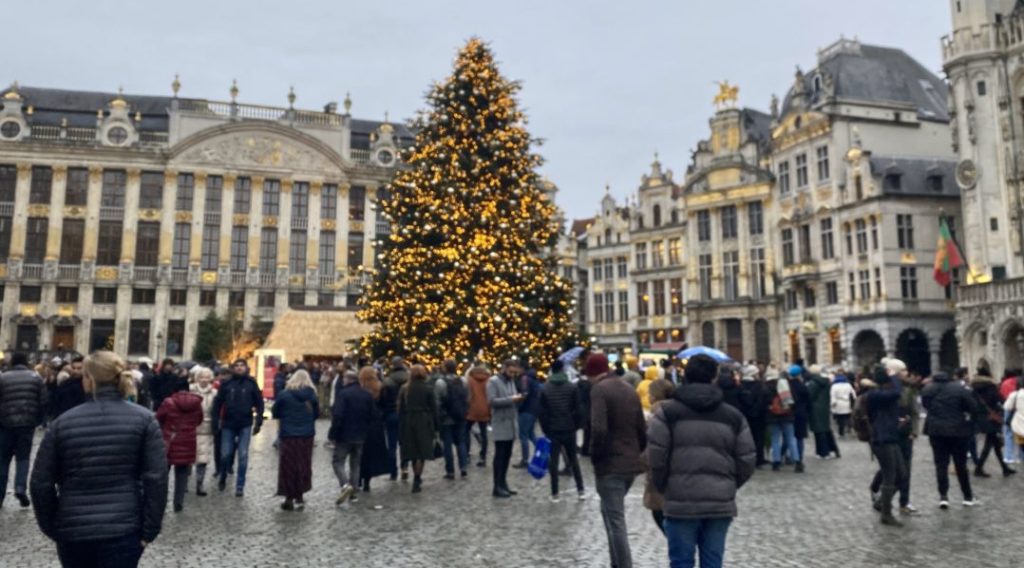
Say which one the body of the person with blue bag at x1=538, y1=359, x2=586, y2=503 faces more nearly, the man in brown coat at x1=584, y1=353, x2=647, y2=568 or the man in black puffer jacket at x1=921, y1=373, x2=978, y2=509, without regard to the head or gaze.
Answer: the man in black puffer jacket

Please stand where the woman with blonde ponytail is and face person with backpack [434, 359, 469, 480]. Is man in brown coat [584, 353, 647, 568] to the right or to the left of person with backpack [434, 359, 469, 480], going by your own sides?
right

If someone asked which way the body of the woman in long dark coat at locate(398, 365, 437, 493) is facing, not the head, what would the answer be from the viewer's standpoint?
away from the camera

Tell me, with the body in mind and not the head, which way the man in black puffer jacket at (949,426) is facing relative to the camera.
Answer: away from the camera

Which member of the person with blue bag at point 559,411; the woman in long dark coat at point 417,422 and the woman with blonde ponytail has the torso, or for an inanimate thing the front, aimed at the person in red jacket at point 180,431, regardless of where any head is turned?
the woman with blonde ponytail

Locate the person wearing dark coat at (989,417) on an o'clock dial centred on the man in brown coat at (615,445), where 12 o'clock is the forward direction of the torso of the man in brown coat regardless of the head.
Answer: The person wearing dark coat is roughly at 3 o'clock from the man in brown coat.

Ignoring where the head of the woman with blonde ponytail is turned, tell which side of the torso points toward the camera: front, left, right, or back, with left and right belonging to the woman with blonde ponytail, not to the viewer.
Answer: back

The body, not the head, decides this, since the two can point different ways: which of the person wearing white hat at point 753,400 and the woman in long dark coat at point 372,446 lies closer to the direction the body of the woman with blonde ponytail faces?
the woman in long dark coat

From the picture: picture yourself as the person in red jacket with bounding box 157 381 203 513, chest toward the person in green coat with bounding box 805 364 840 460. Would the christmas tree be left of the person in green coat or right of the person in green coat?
left

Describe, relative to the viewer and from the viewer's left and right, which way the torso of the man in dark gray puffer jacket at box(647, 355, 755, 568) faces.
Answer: facing away from the viewer

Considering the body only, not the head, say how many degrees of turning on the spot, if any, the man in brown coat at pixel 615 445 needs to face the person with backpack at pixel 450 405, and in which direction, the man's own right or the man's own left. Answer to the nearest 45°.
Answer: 0° — they already face them

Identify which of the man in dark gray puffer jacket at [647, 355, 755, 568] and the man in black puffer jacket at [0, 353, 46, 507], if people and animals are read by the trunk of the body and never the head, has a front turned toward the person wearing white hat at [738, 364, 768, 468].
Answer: the man in dark gray puffer jacket at [647, 355, 755, 568]
